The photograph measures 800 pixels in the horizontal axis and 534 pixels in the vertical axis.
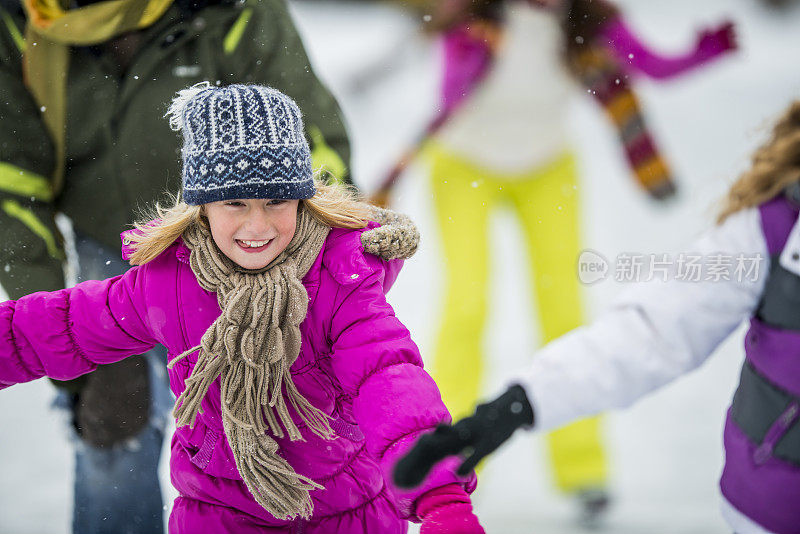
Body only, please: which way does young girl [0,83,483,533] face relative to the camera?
toward the camera

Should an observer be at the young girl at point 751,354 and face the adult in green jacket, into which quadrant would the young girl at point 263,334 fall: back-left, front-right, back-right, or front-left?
front-left

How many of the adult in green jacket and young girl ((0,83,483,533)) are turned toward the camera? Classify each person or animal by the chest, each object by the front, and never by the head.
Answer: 2

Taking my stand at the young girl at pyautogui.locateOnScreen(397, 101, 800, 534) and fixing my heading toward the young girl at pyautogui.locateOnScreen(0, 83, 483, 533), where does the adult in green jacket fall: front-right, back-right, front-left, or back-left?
front-right

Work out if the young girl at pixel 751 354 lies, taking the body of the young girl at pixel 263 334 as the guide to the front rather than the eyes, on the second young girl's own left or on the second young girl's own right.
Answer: on the second young girl's own left

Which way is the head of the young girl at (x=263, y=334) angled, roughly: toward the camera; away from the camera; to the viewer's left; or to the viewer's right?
toward the camera

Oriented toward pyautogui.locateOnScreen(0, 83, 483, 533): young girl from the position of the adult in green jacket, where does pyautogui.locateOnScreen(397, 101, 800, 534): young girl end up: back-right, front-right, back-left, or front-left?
front-left

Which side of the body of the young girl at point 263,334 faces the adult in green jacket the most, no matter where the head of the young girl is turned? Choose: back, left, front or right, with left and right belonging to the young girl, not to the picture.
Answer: back

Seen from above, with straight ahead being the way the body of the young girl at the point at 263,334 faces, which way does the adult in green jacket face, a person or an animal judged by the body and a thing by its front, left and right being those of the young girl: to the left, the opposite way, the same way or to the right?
the same way

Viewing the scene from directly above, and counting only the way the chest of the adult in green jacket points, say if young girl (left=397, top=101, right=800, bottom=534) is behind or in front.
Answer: in front
